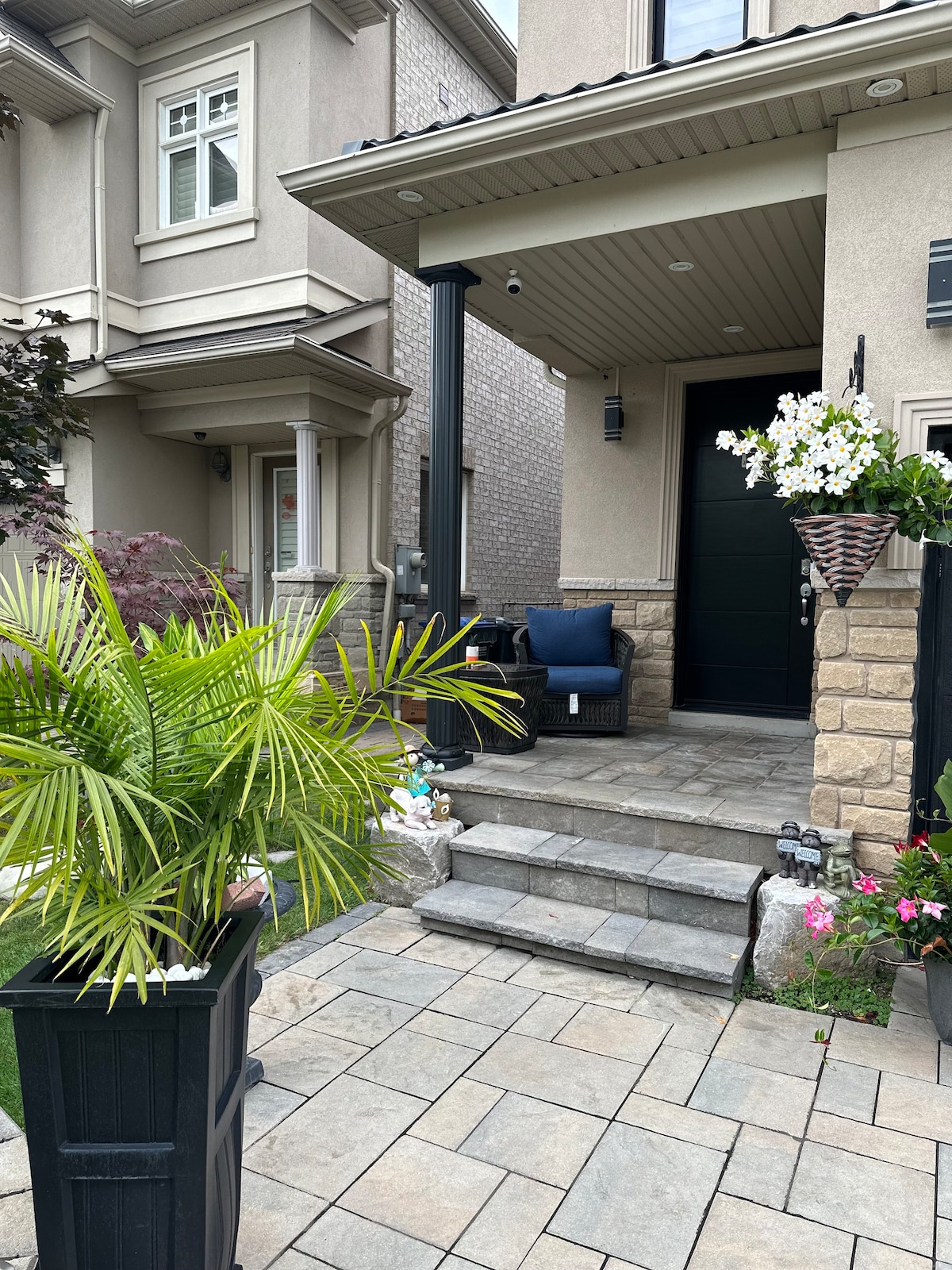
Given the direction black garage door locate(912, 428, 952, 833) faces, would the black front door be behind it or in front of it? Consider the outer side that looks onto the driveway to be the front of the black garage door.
behind

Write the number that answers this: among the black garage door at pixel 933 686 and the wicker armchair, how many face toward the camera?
2

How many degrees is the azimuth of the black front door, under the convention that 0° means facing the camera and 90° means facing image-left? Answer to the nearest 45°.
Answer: approximately 0°

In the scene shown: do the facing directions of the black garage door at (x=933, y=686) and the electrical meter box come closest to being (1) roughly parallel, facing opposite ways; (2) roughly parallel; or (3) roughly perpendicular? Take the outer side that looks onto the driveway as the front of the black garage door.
roughly perpendicular

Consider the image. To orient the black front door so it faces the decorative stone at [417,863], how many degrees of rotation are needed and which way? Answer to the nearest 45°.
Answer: approximately 45° to its right

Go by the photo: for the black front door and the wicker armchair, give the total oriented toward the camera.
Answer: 2

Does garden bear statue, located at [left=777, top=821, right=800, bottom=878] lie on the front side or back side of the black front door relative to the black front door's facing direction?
on the front side

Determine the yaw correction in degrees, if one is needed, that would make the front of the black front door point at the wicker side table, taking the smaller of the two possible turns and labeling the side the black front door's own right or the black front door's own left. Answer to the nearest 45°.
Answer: approximately 45° to the black front door's own right
